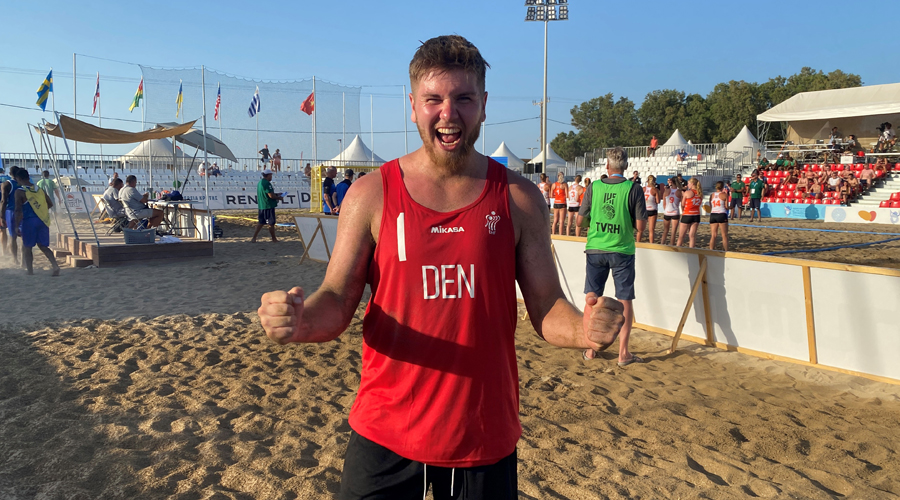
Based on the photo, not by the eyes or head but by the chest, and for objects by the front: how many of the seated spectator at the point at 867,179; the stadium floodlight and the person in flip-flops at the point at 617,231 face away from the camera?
1

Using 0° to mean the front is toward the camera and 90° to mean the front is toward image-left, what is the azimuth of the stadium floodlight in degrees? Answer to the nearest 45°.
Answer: approximately 0°

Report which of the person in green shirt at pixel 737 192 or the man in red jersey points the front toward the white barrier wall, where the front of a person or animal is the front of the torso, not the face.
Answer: the person in green shirt

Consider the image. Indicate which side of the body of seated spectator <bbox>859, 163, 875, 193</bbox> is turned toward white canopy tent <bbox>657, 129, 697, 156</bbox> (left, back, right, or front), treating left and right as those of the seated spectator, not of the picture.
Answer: right

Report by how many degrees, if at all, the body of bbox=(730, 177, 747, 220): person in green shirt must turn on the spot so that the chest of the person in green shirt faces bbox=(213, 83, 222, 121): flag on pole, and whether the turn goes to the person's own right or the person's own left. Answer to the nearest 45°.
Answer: approximately 90° to the person's own right

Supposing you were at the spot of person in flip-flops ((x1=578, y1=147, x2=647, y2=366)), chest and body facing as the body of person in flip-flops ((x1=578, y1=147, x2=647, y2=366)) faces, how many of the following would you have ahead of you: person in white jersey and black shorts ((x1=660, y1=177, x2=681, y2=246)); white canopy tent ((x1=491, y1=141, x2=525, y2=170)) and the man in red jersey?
2

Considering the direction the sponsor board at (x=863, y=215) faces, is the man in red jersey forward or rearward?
forward

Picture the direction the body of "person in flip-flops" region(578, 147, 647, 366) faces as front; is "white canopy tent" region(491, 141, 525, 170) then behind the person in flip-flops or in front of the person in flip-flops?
in front

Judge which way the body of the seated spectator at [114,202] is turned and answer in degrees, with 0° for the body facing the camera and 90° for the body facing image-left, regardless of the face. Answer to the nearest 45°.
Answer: approximately 270°

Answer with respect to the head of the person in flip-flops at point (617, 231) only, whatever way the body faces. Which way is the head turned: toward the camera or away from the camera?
away from the camera

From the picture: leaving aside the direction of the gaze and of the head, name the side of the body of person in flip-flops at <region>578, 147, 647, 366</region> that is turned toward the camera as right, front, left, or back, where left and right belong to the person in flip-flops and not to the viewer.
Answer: back
